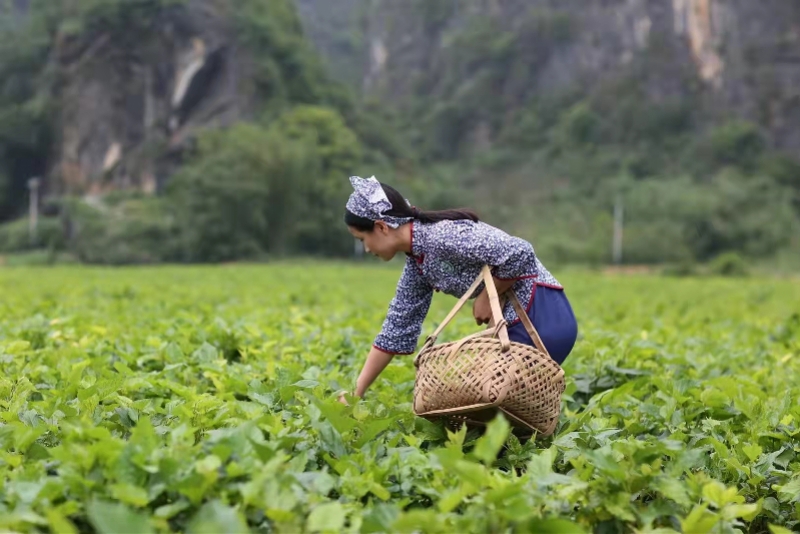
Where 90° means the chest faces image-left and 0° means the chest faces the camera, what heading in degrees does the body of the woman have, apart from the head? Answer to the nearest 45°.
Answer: approximately 90°
